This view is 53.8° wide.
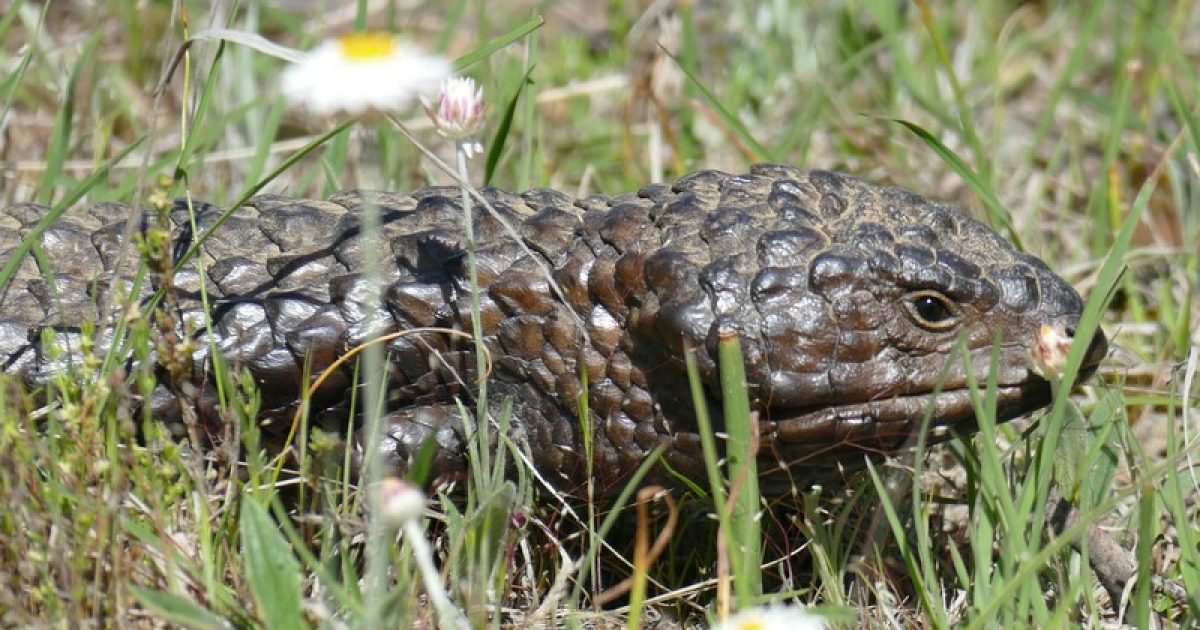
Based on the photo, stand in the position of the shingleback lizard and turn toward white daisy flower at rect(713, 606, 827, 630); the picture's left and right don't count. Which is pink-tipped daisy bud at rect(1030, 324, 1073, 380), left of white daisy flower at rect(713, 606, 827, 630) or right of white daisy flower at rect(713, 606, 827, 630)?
left

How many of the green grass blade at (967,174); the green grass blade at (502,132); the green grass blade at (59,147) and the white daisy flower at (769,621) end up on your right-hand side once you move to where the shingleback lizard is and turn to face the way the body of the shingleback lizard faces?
1

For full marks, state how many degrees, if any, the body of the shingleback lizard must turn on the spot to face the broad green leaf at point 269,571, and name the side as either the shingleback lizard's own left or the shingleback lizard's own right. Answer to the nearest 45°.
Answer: approximately 135° to the shingleback lizard's own right

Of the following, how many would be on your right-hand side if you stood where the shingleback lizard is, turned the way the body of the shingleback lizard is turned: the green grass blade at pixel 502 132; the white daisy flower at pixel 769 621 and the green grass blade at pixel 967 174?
1

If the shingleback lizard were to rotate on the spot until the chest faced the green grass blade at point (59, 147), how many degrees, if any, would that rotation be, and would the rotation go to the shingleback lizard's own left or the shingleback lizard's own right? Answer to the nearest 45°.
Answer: approximately 135° to the shingleback lizard's own left

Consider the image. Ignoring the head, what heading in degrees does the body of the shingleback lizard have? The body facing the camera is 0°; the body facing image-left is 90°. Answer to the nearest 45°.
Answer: approximately 270°
